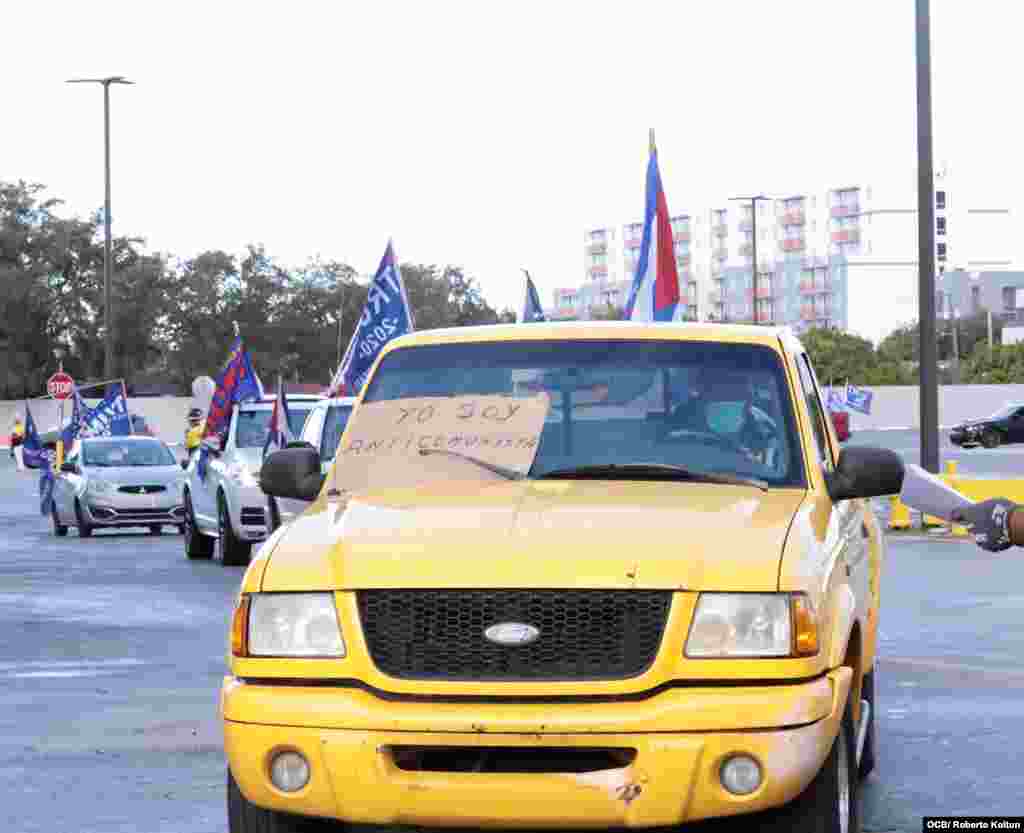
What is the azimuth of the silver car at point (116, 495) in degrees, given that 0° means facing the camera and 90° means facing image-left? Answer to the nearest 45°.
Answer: approximately 0°

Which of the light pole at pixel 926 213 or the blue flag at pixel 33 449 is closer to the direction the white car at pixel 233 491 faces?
the light pole

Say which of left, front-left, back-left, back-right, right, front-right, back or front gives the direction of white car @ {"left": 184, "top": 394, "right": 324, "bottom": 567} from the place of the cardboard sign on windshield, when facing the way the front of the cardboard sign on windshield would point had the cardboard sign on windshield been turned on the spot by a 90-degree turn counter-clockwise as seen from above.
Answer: left

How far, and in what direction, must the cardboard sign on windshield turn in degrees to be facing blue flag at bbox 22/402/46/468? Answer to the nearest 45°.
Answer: approximately 180°

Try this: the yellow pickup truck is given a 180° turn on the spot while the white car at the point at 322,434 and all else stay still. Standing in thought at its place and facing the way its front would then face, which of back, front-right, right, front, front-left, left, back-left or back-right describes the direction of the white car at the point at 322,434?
front

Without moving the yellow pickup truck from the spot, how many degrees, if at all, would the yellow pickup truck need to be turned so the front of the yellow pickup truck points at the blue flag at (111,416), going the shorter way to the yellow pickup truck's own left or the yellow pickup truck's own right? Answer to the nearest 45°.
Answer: approximately 180°

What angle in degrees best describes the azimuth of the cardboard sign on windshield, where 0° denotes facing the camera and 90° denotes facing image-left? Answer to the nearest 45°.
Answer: approximately 0°

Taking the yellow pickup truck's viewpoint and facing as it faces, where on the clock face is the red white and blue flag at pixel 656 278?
The red white and blue flag is roughly at 6 o'clock from the yellow pickup truck.

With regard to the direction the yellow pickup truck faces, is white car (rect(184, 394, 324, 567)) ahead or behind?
behind

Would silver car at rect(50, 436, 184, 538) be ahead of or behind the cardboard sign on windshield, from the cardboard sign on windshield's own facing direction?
behind

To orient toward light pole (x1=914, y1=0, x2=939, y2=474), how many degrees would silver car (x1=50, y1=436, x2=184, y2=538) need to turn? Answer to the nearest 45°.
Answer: approximately 45° to its left
